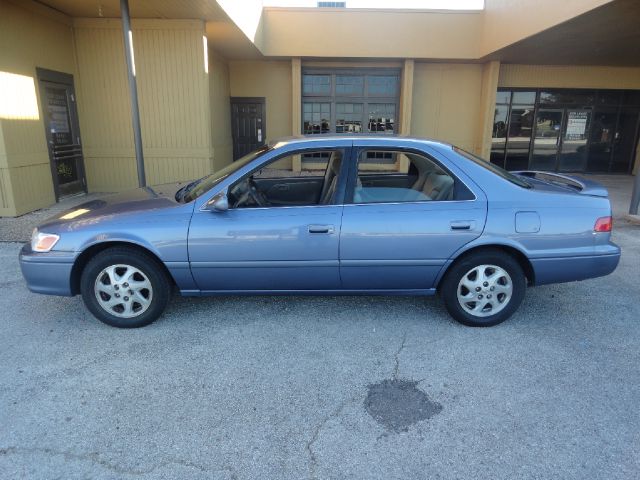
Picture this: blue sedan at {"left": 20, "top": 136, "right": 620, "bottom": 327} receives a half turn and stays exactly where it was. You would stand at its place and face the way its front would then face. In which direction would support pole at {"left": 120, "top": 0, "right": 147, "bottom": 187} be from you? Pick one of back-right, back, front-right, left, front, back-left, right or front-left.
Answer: back-left

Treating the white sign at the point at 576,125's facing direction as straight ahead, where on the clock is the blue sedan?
The blue sedan is roughly at 12 o'clock from the white sign.

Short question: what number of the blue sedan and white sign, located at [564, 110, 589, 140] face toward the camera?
1

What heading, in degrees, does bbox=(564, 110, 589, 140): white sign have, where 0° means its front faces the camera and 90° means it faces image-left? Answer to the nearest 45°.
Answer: approximately 0°

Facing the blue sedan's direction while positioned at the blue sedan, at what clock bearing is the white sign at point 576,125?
The white sign is roughly at 4 o'clock from the blue sedan.

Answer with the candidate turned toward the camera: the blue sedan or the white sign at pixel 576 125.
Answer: the white sign

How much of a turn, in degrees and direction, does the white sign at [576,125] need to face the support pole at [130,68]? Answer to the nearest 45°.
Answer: approximately 45° to its right

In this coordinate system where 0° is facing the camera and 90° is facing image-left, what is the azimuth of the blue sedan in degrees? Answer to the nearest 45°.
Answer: approximately 90°
